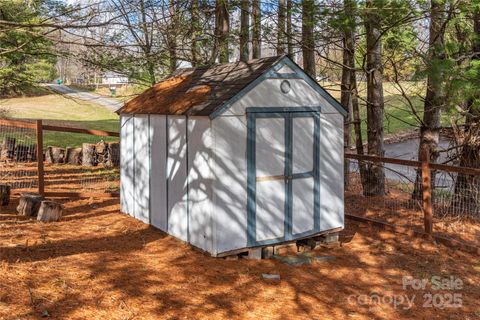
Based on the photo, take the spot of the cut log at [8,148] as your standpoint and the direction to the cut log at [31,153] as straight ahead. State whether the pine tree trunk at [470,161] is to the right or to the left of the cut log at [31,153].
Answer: right

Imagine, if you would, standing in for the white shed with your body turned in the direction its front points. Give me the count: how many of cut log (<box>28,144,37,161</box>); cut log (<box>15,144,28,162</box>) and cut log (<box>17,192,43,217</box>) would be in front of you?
0

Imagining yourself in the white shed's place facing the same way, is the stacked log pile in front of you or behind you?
behind

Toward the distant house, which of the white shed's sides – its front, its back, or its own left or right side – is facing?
back

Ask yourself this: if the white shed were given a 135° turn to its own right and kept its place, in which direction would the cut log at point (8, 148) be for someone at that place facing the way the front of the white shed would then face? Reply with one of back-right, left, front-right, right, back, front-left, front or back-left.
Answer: front-right

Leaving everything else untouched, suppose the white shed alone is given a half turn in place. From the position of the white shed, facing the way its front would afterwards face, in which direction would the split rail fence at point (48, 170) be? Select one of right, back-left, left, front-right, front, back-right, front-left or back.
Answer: front

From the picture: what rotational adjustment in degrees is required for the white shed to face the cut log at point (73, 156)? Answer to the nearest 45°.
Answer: approximately 180°

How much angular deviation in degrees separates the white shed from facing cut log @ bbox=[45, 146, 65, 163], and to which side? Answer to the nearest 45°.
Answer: approximately 180°

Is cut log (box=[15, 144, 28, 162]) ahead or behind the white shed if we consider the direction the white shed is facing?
behind

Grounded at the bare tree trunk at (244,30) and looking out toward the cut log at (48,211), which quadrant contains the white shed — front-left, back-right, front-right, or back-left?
front-left

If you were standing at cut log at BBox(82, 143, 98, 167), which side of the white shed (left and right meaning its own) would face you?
back

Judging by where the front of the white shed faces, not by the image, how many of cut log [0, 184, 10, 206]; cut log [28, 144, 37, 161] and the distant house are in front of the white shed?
0

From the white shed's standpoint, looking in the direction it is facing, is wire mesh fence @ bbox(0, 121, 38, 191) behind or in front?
behind

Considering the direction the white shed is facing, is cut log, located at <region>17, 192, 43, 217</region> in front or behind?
behind

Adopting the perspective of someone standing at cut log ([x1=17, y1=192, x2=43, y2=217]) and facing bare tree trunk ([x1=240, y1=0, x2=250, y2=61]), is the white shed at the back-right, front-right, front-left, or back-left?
front-right

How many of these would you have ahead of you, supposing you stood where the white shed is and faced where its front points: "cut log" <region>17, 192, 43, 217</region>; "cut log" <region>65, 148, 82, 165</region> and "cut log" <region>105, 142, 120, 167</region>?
0

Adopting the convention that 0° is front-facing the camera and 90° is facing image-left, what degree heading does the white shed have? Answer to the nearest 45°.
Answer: approximately 315°
